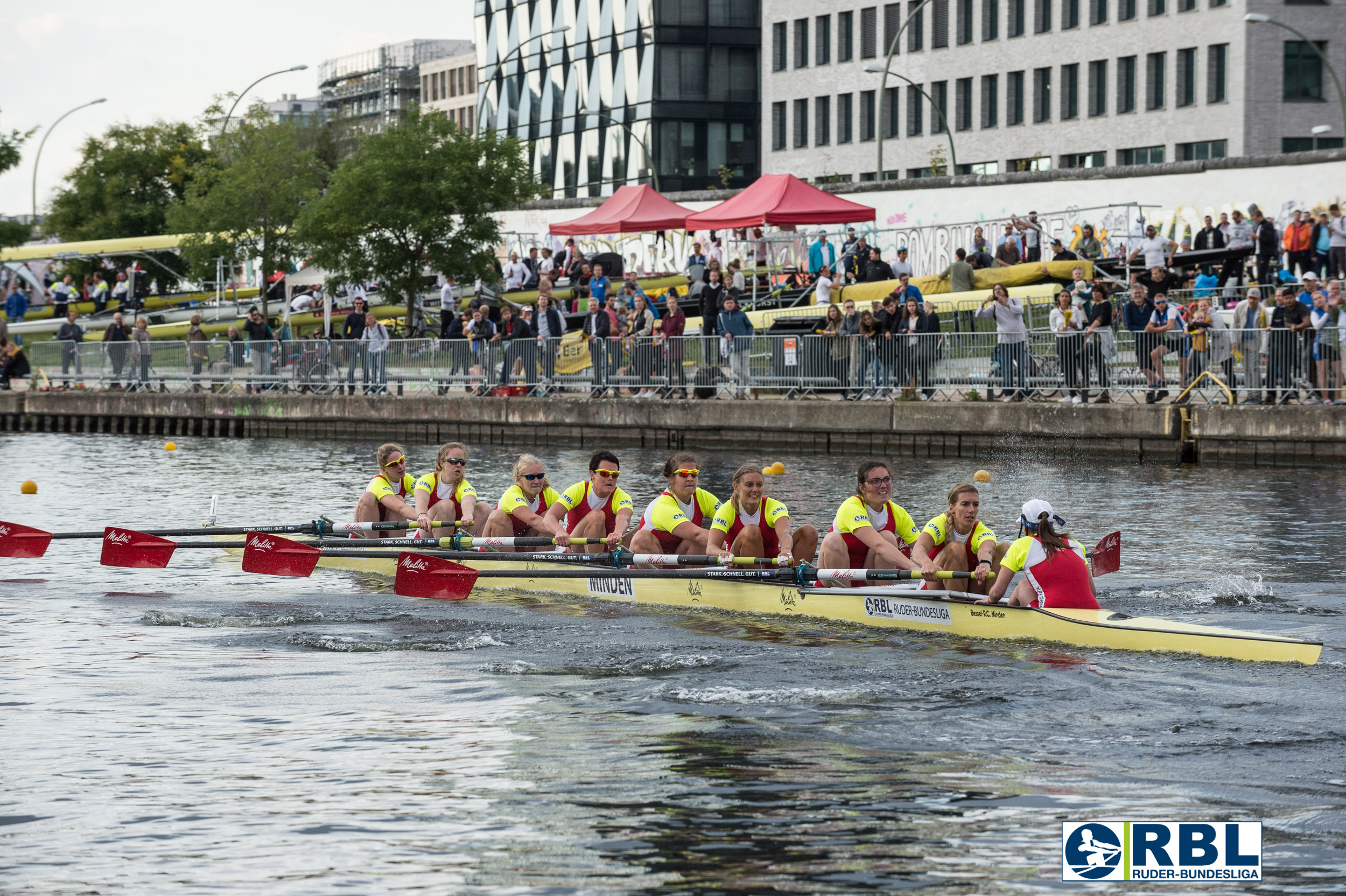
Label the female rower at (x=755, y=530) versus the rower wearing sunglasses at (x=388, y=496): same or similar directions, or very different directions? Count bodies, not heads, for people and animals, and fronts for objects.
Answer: same or similar directions

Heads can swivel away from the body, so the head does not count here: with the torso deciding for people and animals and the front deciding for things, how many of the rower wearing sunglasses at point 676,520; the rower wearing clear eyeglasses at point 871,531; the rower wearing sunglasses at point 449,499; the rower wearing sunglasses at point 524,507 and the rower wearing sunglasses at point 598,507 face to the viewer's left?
0

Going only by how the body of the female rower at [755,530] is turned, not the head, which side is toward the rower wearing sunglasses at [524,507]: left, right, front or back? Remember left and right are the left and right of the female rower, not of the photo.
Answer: back

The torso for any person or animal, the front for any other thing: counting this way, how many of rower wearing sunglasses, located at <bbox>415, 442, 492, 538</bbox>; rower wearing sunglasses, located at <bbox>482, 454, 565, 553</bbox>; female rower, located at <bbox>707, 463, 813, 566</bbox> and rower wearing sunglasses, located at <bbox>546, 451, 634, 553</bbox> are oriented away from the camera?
0

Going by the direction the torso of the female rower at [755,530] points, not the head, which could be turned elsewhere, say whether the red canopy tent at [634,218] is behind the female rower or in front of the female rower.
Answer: behind

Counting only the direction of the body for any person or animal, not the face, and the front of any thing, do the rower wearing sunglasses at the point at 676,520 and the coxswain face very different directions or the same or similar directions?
very different directions

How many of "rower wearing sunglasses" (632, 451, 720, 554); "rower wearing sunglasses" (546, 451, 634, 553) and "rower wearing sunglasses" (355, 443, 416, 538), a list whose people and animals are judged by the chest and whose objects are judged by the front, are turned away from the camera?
0

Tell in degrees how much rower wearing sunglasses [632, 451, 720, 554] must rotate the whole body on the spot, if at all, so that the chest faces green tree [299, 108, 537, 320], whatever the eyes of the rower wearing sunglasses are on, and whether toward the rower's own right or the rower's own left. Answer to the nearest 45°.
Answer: approximately 135° to the rower's own left

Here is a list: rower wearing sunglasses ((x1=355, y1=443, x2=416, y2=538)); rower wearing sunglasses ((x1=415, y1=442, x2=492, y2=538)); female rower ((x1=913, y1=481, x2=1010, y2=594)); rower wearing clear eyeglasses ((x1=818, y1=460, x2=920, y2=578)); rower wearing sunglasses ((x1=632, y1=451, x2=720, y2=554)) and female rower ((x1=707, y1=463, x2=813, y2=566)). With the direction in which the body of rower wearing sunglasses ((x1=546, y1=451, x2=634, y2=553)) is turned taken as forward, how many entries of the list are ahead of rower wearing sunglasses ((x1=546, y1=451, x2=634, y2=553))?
4

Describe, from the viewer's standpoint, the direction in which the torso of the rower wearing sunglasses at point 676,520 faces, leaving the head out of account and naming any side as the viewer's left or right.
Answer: facing the viewer and to the right of the viewer

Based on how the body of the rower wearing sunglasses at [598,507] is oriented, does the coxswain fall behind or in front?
in front

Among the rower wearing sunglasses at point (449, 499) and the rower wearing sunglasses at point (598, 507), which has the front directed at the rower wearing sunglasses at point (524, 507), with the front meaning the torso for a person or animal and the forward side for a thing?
the rower wearing sunglasses at point (449, 499)

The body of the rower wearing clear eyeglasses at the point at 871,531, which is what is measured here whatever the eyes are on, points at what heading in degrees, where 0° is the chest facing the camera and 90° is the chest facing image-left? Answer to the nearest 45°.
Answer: approximately 315°

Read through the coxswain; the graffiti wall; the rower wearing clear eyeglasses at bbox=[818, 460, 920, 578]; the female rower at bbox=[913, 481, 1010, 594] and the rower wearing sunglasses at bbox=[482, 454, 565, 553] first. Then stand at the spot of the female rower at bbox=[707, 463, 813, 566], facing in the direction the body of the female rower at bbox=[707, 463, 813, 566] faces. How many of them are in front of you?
3

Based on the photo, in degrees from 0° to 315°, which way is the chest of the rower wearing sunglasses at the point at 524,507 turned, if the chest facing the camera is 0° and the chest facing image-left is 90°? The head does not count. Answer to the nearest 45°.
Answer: approximately 315°

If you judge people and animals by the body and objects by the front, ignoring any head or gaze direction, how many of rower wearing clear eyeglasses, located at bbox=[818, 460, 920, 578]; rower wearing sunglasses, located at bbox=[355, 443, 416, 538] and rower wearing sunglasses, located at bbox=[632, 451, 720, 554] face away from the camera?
0

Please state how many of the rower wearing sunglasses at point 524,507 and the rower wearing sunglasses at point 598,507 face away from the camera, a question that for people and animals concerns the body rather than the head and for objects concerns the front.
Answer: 0

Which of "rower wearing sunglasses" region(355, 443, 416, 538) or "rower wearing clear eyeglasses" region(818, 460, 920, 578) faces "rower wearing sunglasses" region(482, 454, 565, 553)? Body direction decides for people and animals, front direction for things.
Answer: "rower wearing sunglasses" region(355, 443, 416, 538)

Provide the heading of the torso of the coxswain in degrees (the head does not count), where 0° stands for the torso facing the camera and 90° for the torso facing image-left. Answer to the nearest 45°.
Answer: approximately 135°

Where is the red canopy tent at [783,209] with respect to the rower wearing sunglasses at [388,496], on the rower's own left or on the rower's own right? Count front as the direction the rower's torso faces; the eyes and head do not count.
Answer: on the rower's own left
